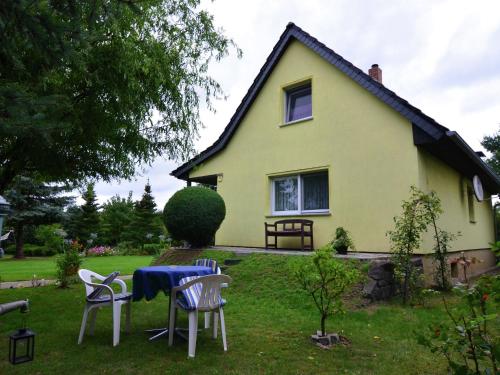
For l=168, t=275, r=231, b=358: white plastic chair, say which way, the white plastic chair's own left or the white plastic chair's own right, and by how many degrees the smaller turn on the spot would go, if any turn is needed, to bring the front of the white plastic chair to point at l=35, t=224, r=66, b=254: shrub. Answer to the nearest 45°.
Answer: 0° — it already faces it

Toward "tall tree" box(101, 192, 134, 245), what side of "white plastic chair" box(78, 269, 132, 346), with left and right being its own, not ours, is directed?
left

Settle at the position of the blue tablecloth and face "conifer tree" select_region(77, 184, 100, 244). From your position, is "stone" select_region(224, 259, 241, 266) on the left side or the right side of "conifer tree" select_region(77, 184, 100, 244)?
right

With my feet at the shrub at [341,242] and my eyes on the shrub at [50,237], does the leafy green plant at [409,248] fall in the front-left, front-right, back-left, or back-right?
back-left

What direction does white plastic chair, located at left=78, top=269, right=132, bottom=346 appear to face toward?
to the viewer's right

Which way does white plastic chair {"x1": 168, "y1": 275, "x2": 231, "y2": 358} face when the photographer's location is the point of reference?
facing away from the viewer and to the left of the viewer

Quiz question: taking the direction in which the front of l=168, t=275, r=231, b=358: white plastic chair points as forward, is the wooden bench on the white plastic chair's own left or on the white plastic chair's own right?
on the white plastic chair's own right

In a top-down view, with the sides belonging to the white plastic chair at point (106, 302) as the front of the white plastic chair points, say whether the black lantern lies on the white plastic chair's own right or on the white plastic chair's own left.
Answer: on the white plastic chair's own right
